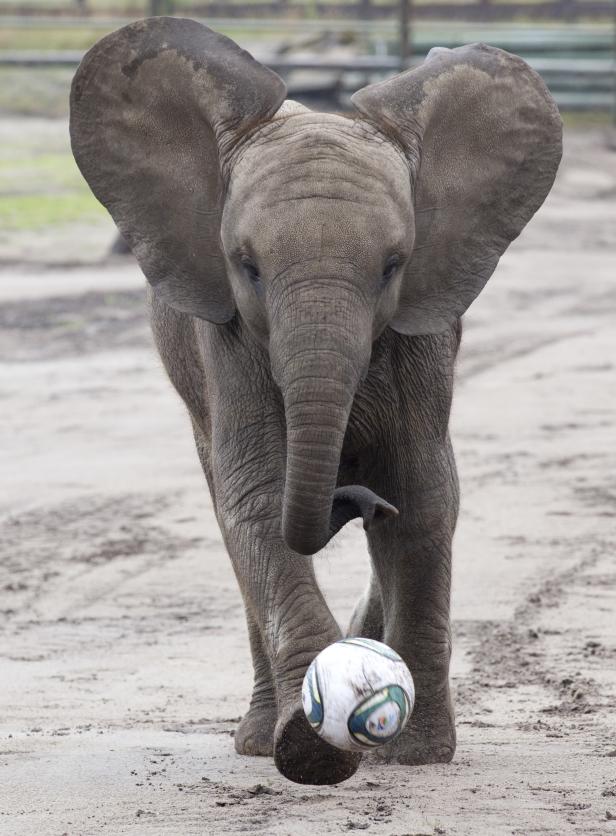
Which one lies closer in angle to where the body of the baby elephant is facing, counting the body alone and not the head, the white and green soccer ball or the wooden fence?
the white and green soccer ball

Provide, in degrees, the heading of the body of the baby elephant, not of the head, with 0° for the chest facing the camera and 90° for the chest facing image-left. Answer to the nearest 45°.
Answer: approximately 0°

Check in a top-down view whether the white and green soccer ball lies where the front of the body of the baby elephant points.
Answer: yes

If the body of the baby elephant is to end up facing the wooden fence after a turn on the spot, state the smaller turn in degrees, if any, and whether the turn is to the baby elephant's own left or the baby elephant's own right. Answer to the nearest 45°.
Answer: approximately 180°
